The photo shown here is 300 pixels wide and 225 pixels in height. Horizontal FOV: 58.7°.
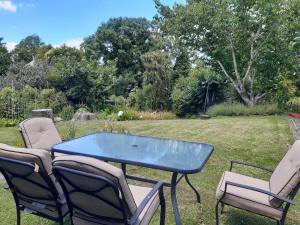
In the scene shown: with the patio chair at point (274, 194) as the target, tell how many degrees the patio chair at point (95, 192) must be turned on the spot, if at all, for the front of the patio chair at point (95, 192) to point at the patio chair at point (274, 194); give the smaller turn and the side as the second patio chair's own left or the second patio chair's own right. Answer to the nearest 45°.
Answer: approximately 45° to the second patio chair's own right

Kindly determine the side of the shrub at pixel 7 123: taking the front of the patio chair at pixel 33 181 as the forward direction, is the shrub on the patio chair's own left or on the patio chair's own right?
on the patio chair's own left

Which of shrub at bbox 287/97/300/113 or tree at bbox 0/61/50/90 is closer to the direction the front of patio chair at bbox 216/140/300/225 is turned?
the tree

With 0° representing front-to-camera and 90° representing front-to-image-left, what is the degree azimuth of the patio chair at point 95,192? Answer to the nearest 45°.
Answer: approximately 225°

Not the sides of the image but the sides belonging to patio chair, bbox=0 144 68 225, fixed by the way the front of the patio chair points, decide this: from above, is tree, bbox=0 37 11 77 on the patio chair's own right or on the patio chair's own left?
on the patio chair's own left

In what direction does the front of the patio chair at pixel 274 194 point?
to the viewer's left

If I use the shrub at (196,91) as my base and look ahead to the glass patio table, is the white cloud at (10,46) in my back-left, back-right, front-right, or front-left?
back-right

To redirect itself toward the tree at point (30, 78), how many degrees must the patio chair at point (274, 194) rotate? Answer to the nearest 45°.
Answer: approximately 45° to its right

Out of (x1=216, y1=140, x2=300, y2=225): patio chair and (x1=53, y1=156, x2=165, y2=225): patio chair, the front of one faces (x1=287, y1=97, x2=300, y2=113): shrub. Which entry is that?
(x1=53, y1=156, x2=165, y2=225): patio chair

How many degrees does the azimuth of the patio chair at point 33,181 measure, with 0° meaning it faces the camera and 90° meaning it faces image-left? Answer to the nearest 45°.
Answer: approximately 225°

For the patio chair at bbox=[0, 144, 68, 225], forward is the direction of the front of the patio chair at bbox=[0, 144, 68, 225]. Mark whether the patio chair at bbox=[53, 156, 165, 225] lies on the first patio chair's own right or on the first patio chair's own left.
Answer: on the first patio chair's own right

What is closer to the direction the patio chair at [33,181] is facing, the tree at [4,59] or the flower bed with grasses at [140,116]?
the flower bed with grasses

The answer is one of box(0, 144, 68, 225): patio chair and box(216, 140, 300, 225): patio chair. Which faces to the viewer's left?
box(216, 140, 300, 225): patio chair
